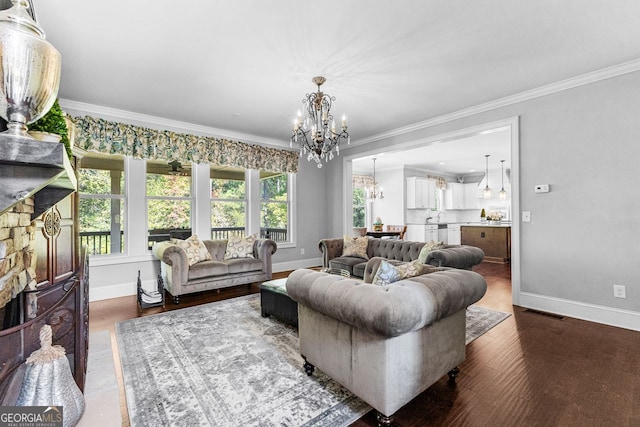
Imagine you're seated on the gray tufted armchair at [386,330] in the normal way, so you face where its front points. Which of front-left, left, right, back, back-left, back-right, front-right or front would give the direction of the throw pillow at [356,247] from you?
front-right

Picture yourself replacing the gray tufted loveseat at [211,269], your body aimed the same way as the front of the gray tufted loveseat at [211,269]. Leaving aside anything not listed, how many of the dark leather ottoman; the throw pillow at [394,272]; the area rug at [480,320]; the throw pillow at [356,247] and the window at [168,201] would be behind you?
1

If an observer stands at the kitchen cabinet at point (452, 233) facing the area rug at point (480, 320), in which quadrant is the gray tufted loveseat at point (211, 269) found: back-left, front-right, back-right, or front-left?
front-right

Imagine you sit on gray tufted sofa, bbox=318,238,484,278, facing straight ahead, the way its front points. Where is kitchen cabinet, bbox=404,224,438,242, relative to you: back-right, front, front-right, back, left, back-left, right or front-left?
back-right

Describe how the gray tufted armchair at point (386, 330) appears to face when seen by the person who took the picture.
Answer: facing away from the viewer and to the left of the viewer

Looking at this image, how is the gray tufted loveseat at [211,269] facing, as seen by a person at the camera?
facing the viewer and to the right of the viewer

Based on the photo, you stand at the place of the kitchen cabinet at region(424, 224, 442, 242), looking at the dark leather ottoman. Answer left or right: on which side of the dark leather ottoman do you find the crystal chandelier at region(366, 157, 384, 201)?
right

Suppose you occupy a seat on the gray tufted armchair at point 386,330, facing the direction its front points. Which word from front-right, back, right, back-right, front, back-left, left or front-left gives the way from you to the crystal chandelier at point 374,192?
front-right

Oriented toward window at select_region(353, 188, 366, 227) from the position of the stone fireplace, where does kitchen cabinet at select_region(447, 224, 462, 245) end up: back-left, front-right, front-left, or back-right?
front-right

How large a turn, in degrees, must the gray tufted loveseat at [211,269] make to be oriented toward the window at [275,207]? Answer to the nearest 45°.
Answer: approximately 90° to its left

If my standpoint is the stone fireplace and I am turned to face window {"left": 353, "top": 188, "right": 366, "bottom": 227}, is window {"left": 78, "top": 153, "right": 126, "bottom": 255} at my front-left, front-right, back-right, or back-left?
front-left

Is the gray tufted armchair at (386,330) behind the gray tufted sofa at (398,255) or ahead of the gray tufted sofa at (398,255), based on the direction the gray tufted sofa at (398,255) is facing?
ahead

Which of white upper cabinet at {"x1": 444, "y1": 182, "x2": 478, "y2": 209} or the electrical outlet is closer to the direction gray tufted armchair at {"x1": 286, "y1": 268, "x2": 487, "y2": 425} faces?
the white upper cabinet

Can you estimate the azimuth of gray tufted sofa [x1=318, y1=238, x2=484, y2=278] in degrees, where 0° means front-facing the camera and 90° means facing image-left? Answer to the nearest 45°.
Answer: approximately 45°
